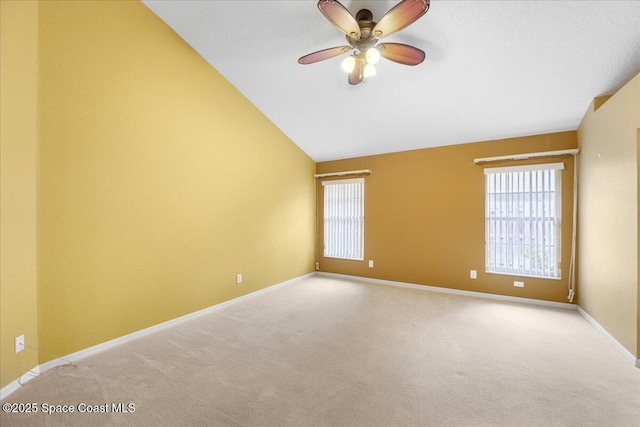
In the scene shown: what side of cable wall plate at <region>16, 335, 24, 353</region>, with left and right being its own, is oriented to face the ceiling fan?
front

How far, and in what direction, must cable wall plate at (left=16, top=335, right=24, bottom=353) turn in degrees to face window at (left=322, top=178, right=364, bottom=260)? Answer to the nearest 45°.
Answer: approximately 45° to its left

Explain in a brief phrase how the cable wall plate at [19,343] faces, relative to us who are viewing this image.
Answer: facing the viewer and to the right of the viewer

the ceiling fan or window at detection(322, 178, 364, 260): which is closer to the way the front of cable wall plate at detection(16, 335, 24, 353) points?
the ceiling fan

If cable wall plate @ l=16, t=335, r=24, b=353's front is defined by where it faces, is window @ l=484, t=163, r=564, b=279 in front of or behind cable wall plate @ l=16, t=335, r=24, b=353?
in front
